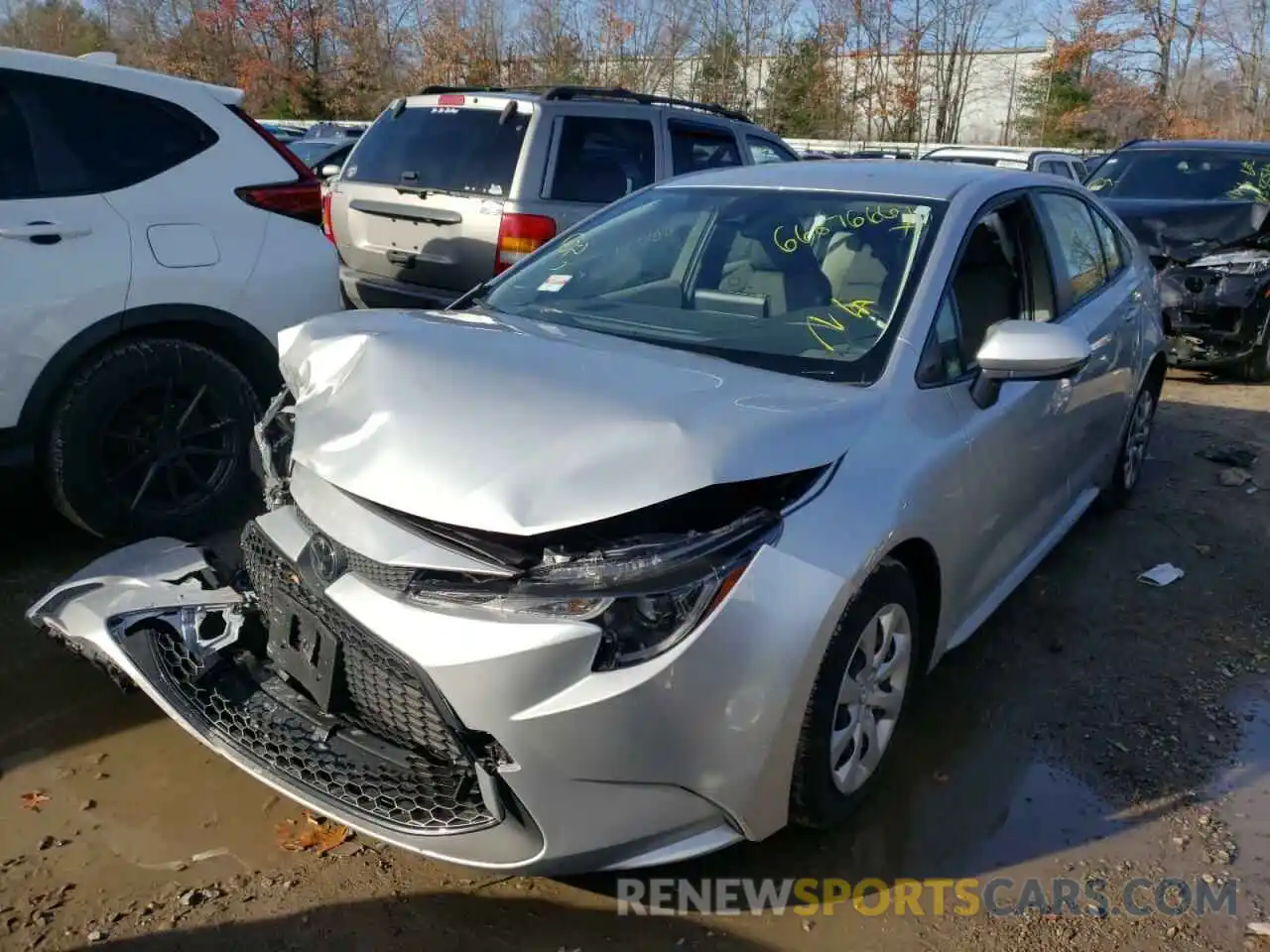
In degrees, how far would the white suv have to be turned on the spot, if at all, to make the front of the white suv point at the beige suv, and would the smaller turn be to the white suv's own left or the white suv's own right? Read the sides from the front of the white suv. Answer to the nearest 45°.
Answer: approximately 135° to the white suv's own right

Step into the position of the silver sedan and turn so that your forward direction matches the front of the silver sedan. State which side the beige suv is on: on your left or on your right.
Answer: on your right

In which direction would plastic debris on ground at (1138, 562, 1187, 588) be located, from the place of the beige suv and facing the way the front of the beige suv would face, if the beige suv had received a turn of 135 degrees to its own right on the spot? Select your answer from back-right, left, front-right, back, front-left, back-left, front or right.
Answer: front-left

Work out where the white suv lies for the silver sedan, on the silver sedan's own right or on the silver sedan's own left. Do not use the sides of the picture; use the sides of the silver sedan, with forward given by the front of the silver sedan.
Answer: on the silver sedan's own right

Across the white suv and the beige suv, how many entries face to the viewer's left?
1

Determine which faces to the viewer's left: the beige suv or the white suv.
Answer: the white suv

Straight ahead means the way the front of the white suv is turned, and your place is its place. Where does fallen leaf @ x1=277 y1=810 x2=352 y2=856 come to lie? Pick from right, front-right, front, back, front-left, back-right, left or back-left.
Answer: left

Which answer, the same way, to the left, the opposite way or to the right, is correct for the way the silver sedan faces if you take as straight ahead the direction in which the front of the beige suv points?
the opposite way

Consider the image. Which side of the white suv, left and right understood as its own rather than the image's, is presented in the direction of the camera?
left

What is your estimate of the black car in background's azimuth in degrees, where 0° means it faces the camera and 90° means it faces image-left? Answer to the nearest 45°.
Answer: approximately 45°
